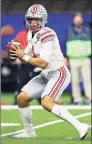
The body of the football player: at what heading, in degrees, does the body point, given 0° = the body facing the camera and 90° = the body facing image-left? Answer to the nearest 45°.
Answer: approximately 45°
